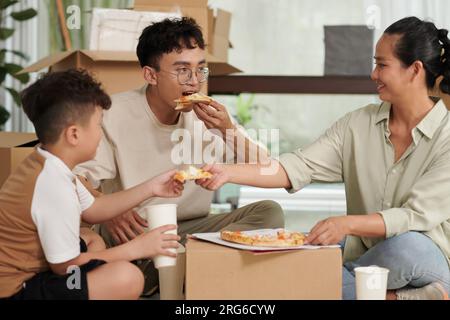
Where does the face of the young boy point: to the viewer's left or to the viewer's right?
to the viewer's right

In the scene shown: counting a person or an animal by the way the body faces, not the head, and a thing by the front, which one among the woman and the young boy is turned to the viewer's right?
the young boy

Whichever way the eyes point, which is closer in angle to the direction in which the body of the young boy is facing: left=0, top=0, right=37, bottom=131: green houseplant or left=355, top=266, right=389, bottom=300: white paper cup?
the white paper cup

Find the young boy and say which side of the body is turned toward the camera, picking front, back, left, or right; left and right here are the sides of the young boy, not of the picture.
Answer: right

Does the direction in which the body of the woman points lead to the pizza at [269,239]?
yes

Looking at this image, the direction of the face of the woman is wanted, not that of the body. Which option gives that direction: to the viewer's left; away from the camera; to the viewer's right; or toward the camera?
to the viewer's left

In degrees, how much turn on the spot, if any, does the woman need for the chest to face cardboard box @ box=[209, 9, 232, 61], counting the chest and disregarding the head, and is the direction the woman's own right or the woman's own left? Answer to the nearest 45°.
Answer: approximately 90° to the woman's own right

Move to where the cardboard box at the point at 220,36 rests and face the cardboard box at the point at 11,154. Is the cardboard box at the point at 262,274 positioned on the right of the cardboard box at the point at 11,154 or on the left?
left

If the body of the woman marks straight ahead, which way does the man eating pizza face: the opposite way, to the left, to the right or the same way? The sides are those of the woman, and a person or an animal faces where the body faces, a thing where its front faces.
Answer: to the left
